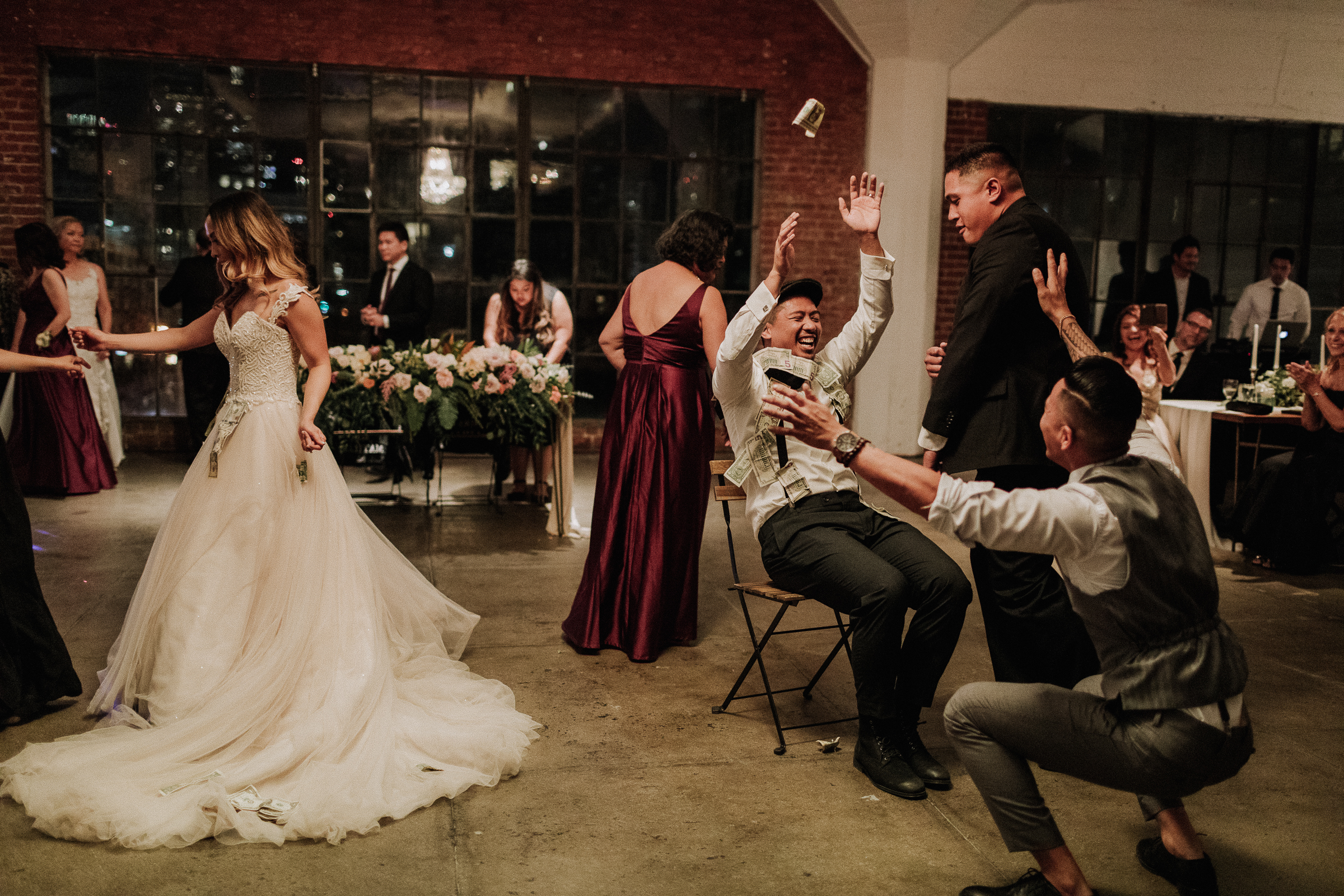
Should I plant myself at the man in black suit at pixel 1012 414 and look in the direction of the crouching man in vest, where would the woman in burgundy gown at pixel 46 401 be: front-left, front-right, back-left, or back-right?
back-right

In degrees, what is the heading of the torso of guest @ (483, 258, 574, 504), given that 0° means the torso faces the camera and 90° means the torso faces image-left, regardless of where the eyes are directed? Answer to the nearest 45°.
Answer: approximately 0°

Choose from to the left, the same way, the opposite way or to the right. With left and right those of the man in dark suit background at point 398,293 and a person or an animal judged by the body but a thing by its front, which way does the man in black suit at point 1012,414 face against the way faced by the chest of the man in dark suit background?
to the right

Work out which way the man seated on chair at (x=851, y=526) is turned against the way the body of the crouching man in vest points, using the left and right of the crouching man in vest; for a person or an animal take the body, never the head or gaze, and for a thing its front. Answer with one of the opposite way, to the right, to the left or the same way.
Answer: the opposite way

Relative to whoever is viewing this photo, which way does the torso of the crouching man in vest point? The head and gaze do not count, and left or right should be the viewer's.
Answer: facing away from the viewer and to the left of the viewer

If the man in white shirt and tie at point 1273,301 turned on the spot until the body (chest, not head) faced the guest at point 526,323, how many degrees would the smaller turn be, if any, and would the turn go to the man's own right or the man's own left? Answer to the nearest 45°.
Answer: approximately 45° to the man's own right

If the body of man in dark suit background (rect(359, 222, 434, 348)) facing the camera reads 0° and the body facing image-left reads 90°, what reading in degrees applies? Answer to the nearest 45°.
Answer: approximately 45°

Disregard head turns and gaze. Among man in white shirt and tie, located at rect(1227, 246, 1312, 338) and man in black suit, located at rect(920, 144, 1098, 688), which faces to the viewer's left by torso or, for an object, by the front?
the man in black suit

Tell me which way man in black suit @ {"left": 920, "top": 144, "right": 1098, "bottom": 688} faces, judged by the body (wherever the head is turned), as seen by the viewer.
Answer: to the viewer's left
